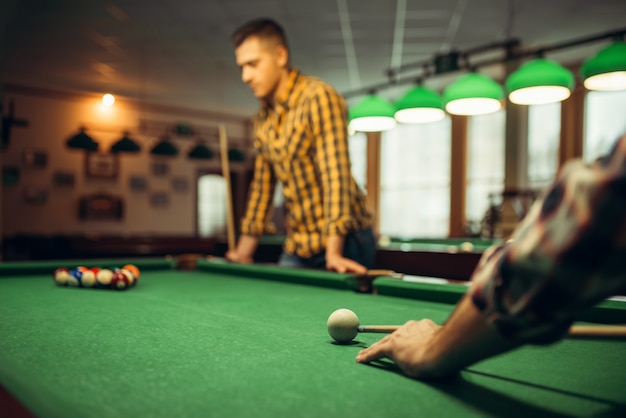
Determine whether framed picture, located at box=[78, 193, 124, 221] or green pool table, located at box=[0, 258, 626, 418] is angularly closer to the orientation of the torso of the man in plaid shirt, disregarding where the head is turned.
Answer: the green pool table

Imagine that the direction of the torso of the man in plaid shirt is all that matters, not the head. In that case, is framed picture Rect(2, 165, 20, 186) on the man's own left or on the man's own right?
on the man's own right

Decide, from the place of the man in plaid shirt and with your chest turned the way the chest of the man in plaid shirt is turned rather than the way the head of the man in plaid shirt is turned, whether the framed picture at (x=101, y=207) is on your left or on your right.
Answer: on your right

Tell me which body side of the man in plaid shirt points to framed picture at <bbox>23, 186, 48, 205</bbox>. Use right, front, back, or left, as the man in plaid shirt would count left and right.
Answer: right

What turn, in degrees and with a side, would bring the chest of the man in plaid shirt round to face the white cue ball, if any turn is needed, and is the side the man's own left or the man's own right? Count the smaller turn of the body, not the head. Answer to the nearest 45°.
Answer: approximately 45° to the man's own left

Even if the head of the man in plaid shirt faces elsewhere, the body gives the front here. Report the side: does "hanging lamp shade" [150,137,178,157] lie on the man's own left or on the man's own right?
on the man's own right

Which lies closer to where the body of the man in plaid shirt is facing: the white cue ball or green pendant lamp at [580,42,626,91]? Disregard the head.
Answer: the white cue ball

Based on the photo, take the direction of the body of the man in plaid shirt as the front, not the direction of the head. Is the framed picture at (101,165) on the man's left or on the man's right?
on the man's right

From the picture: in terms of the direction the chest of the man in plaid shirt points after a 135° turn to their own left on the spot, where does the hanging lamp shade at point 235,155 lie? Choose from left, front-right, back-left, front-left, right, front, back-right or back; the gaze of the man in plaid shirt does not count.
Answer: left
